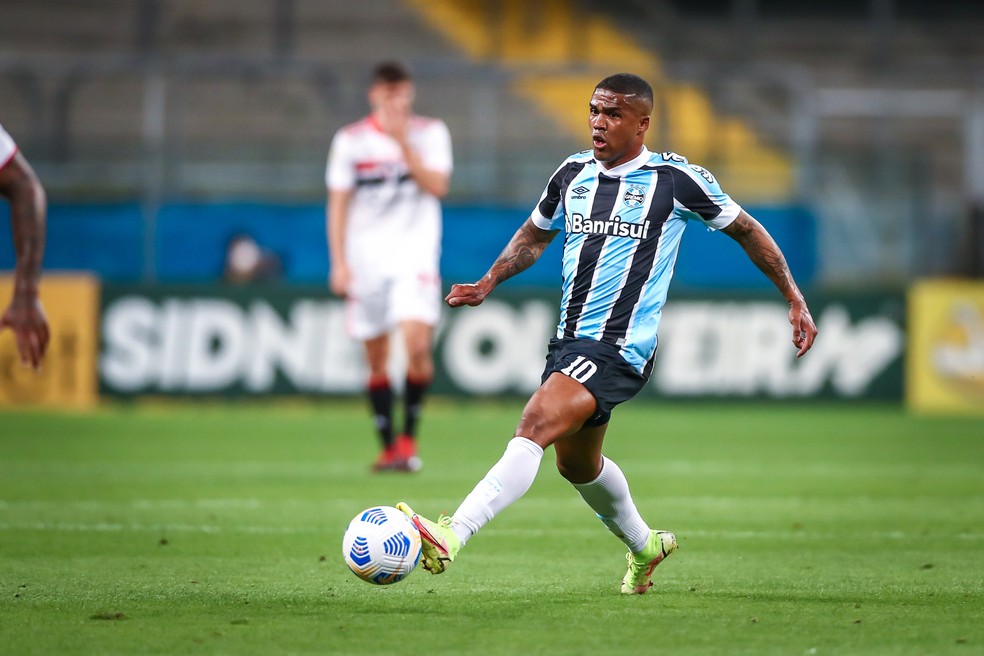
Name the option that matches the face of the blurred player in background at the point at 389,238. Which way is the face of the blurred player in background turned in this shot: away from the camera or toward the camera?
toward the camera

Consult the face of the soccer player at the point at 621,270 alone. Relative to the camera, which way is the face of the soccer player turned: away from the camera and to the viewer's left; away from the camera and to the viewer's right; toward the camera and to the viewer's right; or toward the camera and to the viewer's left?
toward the camera and to the viewer's left

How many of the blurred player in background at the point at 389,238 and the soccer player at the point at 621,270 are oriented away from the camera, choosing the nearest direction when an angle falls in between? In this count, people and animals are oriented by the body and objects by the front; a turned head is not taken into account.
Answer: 0

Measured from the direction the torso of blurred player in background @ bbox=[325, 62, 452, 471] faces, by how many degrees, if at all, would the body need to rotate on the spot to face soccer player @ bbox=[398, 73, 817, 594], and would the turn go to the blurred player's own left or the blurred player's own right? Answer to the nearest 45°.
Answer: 0° — they already face them

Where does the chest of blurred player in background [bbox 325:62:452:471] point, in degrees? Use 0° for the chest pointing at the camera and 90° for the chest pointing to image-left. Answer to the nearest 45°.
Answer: approximately 0°

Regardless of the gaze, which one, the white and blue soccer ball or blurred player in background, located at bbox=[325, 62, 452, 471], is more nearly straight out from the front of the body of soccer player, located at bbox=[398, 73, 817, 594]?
the white and blue soccer ball

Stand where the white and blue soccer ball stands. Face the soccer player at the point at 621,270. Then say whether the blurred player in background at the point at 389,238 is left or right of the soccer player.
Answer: left

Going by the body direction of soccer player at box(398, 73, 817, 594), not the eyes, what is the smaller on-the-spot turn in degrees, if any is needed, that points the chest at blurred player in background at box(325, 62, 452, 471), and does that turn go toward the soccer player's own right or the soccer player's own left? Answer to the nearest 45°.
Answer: approximately 135° to the soccer player's own right

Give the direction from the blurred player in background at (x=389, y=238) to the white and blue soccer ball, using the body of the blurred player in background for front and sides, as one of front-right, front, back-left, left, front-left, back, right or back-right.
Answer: front
